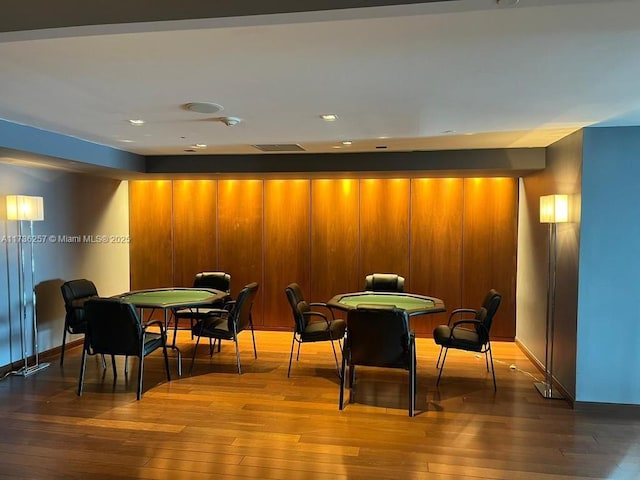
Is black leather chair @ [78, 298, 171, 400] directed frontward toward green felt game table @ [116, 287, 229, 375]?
yes

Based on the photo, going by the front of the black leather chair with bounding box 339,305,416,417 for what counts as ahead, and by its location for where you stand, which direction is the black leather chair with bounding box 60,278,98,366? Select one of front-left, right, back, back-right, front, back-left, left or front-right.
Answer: left

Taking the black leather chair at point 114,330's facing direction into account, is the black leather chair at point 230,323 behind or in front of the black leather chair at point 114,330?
in front

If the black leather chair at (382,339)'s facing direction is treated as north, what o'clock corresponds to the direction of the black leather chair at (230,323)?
the black leather chair at (230,323) is roughly at 10 o'clock from the black leather chair at (382,339).

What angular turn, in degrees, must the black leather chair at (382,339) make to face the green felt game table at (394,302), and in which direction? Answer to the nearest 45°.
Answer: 0° — it already faces it

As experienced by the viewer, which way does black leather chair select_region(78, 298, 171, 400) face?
facing away from the viewer and to the right of the viewer

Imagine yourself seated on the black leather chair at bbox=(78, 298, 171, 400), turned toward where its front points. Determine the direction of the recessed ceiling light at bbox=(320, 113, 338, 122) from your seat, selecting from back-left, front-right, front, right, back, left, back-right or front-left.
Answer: right

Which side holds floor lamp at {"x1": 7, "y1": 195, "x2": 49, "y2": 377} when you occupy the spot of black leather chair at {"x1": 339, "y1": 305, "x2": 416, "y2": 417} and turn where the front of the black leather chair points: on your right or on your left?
on your left

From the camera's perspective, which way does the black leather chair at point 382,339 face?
away from the camera
